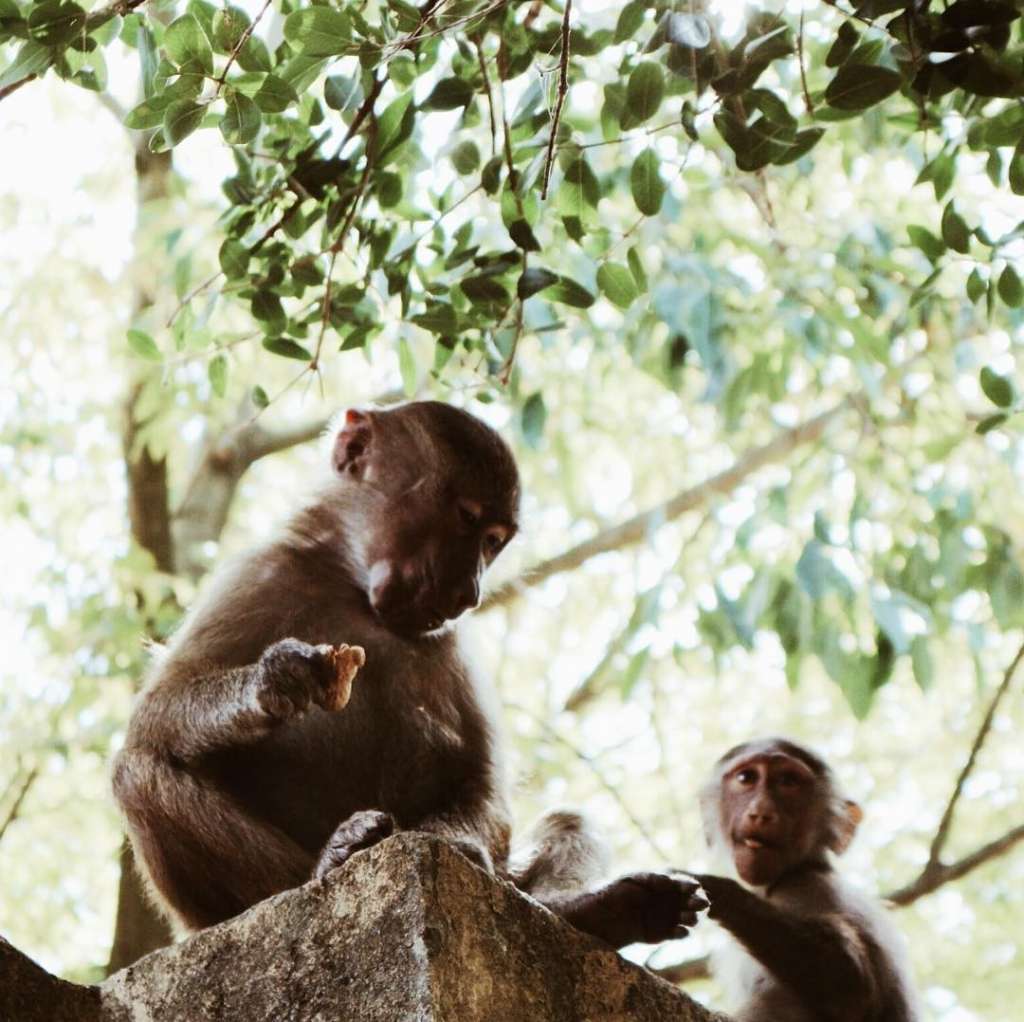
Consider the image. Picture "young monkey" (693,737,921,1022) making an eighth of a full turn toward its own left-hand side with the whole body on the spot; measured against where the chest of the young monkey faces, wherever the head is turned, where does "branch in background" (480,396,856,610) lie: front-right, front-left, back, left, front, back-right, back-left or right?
back

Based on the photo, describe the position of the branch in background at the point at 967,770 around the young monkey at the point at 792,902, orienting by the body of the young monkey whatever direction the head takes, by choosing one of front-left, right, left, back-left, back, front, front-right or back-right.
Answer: back

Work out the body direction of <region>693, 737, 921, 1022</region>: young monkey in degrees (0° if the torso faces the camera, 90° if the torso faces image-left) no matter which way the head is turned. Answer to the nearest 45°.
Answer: approximately 45°

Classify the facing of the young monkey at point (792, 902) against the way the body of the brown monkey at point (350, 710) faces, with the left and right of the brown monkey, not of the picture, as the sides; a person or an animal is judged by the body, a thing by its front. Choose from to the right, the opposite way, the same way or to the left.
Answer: to the right

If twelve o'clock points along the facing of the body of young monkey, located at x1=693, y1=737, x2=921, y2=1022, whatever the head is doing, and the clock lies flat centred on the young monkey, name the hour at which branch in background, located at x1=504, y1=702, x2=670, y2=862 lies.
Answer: The branch in background is roughly at 4 o'clock from the young monkey.

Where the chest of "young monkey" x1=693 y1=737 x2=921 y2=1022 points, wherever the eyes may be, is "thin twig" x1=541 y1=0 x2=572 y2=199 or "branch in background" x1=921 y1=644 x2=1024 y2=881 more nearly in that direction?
the thin twig

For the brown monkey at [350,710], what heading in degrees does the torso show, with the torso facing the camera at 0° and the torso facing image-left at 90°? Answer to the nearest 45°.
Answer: approximately 315°

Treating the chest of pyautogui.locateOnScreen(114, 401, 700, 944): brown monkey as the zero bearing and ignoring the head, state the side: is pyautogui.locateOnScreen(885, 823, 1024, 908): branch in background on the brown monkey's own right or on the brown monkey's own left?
on the brown monkey's own left
